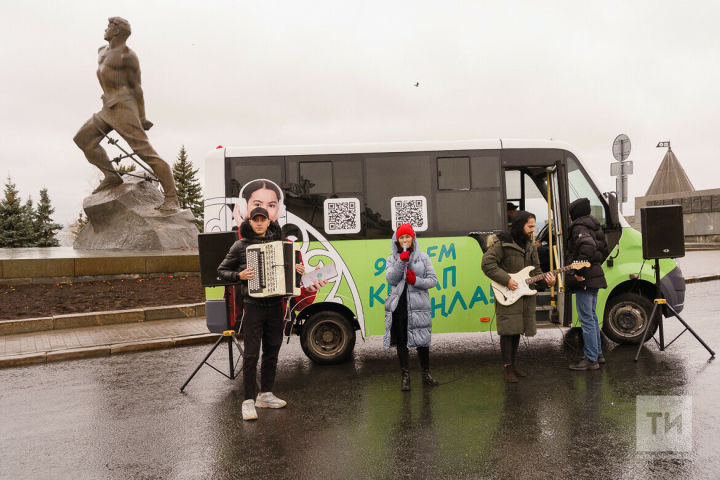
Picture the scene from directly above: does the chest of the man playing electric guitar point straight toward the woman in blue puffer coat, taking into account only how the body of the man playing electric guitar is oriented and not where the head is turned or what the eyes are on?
no

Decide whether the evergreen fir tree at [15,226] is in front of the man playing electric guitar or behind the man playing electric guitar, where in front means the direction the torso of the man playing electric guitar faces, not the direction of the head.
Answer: behind

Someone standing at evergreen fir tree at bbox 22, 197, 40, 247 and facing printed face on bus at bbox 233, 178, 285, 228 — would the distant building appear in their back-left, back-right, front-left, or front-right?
front-left

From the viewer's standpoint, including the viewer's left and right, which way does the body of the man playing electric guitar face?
facing the viewer and to the right of the viewer

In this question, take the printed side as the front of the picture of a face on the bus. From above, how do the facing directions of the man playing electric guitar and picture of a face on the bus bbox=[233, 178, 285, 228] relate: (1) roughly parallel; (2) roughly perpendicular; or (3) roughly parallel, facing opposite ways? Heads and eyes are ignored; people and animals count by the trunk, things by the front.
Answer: roughly parallel

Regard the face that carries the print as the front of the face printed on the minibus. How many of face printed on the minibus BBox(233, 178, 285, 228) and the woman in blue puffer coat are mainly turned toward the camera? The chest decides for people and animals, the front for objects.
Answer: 2

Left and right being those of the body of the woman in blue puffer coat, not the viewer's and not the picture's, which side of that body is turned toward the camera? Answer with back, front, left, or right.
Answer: front

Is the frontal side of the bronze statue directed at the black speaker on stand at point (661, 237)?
no

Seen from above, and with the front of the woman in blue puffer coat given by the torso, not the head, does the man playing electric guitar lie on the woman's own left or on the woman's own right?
on the woman's own left

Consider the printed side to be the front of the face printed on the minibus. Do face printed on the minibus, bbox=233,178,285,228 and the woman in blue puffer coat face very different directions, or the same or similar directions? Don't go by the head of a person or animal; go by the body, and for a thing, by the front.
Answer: same or similar directions

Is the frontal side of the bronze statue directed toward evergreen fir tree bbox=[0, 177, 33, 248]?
no

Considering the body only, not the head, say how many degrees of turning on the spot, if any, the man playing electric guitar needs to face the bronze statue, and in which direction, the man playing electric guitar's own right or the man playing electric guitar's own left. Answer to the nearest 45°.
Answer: approximately 180°

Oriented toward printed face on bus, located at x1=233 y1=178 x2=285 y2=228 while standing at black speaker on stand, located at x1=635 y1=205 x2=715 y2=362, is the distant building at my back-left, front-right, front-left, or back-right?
back-right

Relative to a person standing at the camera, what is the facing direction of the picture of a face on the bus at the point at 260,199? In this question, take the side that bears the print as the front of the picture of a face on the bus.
facing the viewer
